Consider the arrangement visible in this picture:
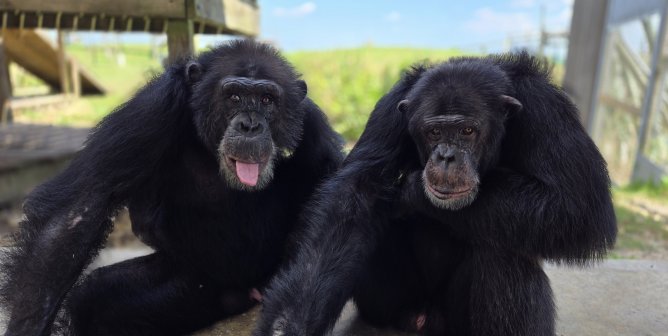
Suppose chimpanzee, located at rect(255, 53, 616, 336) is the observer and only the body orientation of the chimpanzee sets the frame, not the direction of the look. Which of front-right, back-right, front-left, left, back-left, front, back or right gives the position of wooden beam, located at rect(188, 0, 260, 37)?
back-right

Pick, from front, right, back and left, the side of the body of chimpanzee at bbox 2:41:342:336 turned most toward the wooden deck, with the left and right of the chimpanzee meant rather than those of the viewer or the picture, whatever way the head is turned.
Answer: back

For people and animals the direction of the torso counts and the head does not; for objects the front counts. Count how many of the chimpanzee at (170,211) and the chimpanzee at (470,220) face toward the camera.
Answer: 2

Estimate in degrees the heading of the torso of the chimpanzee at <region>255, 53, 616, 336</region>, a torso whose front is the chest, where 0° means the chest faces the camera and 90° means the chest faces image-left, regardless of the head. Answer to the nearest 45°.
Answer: approximately 0°

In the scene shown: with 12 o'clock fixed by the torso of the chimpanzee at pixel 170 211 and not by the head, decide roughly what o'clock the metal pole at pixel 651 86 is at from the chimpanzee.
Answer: The metal pole is roughly at 8 o'clock from the chimpanzee.

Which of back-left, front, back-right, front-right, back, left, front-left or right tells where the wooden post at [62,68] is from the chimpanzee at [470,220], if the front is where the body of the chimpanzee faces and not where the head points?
back-right

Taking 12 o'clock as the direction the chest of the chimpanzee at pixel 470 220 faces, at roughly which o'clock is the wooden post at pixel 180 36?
The wooden post is roughly at 4 o'clock from the chimpanzee.

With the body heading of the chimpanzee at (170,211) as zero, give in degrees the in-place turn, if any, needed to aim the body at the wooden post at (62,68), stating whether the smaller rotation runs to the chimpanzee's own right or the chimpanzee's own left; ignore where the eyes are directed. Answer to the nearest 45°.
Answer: approximately 180°

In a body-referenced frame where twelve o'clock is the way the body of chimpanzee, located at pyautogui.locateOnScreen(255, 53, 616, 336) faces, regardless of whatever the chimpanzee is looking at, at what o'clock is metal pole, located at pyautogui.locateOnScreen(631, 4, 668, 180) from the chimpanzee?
The metal pole is roughly at 7 o'clock from the chimpanzee.

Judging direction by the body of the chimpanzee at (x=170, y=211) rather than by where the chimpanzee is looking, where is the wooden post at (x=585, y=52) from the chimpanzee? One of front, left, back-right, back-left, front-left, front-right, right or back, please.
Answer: back-left

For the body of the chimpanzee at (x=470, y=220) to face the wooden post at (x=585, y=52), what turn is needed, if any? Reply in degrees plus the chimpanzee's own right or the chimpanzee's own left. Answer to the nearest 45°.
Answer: approximately 180°

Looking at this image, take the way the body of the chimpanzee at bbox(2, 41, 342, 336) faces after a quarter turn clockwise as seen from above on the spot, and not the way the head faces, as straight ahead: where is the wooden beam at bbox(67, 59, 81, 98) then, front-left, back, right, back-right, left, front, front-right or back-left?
right
